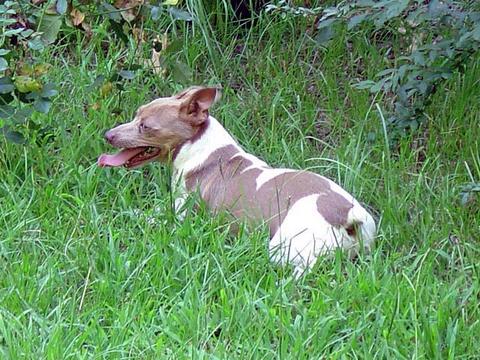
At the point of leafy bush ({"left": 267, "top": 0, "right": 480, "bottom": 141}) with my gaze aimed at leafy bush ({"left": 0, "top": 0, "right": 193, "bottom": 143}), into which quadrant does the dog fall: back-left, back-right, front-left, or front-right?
front-left

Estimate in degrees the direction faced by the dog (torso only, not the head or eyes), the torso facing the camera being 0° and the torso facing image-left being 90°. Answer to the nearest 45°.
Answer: approximately 135°

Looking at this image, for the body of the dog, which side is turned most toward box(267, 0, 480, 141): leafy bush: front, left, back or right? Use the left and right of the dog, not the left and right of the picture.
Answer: right

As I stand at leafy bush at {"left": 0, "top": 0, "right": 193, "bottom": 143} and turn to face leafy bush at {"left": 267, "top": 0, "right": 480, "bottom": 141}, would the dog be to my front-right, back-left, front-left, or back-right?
front-right

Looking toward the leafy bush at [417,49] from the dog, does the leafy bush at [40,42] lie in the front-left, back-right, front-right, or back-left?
front-left

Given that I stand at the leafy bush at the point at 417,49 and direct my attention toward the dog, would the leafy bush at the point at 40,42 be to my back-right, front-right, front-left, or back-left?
front-right

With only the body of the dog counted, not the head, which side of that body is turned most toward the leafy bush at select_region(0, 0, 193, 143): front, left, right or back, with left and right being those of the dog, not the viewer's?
front
